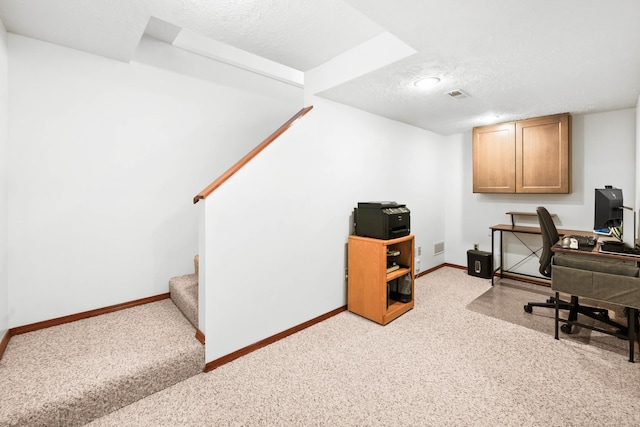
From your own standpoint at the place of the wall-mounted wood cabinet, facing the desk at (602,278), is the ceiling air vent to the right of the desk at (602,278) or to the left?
right

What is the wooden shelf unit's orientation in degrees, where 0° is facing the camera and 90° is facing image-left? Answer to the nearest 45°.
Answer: approximately 315°

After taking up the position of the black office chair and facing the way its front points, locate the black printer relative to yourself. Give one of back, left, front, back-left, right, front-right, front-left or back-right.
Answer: back-right

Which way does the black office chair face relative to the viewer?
to the viewer's right

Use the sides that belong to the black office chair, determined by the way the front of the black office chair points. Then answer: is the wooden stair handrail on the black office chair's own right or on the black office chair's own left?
on the black office chair's own right
